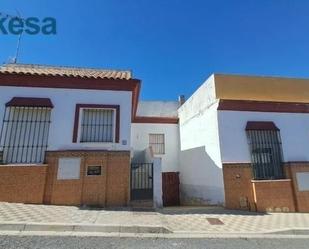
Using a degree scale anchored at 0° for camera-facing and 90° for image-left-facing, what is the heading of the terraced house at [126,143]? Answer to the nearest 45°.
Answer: approximately 0°
